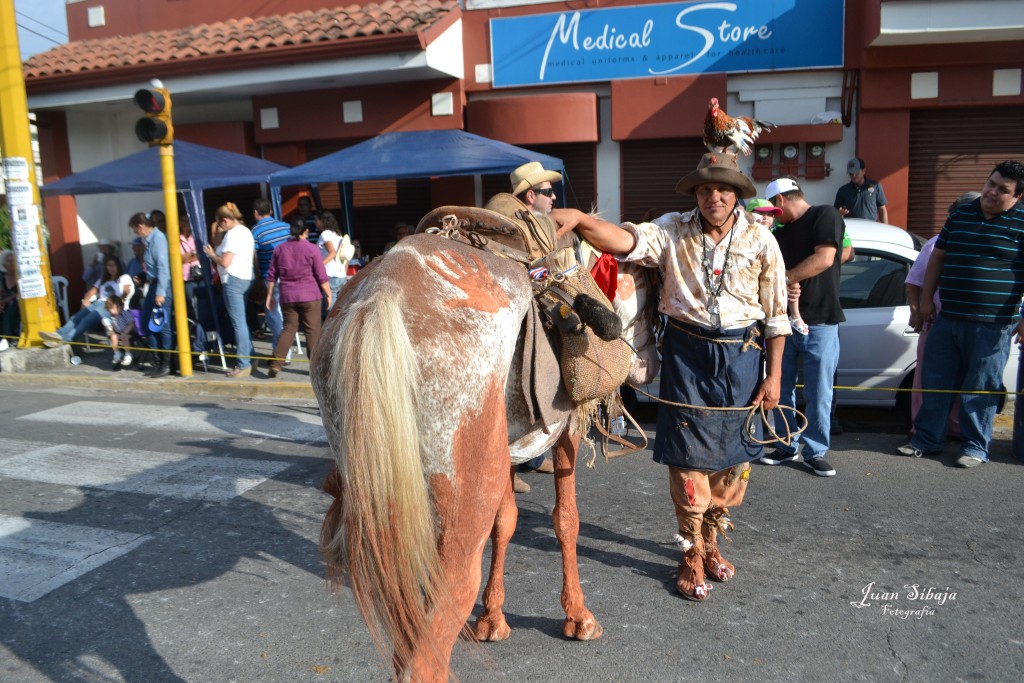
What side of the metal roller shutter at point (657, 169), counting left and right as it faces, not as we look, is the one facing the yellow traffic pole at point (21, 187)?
right

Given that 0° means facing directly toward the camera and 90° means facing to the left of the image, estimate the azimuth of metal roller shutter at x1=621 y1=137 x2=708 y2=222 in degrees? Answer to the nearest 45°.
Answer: approximately 0°

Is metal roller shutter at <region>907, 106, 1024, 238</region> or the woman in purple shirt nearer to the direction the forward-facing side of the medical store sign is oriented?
the woman in purple shirt

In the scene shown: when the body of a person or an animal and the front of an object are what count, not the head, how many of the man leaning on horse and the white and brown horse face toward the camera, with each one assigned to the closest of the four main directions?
1

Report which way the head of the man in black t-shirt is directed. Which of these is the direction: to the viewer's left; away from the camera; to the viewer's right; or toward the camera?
to the viewer's left

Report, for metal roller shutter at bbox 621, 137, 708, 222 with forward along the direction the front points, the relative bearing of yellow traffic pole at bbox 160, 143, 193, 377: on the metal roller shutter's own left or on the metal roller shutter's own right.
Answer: on the metal roller shutter's own right

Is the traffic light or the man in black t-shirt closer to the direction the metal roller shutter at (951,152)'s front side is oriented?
the man in black t-shirt

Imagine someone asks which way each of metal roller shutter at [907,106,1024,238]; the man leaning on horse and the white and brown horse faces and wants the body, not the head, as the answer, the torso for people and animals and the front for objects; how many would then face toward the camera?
2

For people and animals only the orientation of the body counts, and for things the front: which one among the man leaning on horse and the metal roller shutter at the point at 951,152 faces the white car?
the metal roller shutter
